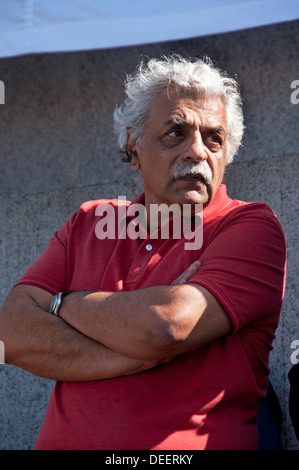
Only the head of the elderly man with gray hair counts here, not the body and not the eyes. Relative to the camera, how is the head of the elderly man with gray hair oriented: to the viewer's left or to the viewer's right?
to the viewer's right

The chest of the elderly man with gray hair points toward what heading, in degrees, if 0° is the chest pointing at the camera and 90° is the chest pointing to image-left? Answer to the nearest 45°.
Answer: approximately 45°
